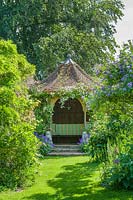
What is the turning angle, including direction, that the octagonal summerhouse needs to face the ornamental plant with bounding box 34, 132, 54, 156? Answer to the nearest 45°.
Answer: approximately 45° to its right

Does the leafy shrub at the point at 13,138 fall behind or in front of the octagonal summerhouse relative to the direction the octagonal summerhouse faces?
in front

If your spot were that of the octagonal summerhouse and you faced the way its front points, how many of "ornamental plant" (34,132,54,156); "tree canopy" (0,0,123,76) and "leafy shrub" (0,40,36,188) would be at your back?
1

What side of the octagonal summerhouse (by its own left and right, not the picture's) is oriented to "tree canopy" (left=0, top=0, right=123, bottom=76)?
back

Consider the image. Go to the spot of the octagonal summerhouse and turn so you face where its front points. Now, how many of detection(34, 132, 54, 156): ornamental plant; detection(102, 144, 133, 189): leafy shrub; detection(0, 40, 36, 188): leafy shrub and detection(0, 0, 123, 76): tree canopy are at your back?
1

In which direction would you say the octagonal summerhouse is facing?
toward the camera

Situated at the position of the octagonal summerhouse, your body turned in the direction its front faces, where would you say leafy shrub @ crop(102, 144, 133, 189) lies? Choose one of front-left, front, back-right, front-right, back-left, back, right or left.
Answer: front
